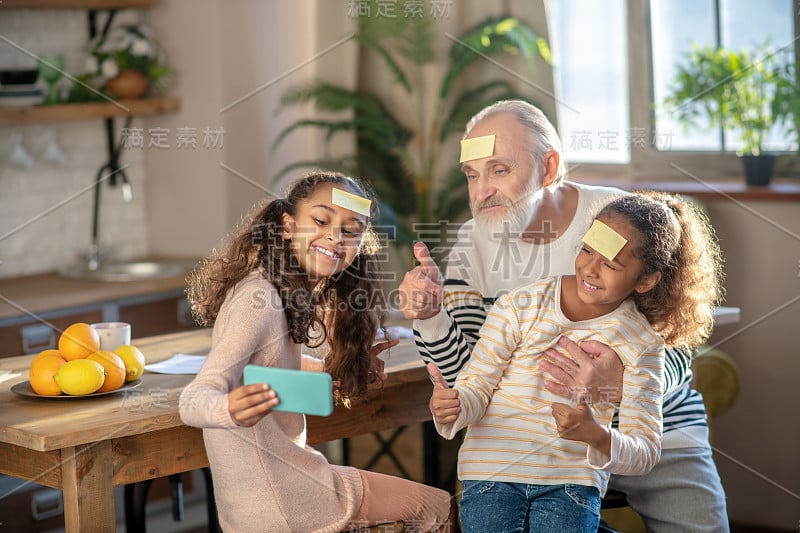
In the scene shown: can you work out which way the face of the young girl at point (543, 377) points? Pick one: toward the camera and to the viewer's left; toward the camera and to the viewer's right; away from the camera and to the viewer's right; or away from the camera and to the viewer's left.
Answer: toward the camera and to the viewer's left

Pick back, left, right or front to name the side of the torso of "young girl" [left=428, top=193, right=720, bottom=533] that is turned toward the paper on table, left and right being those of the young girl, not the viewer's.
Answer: right

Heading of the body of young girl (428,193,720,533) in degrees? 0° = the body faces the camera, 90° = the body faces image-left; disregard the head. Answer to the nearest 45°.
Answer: approximately 0°

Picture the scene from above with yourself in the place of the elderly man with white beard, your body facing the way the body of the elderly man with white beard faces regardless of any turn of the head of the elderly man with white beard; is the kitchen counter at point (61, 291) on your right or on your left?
on your right

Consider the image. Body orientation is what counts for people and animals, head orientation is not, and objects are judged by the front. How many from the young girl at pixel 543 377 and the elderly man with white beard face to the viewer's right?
0

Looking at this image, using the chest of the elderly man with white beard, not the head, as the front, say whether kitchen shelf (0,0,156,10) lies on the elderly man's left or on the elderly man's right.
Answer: on the elderly man's right

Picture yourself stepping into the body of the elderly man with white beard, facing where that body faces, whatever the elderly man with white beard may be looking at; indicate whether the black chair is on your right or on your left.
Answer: on your right
